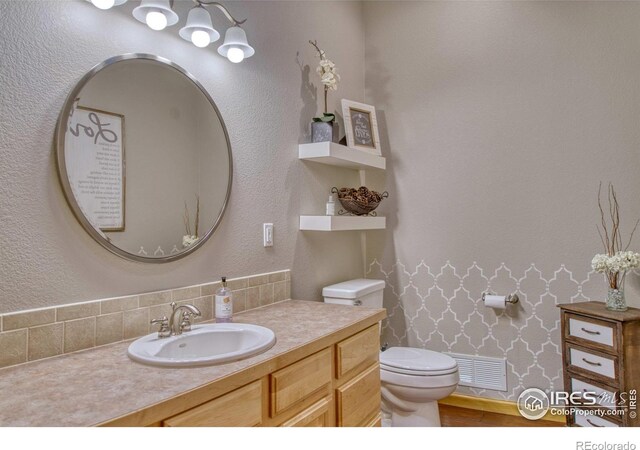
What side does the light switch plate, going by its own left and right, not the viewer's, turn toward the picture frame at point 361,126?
left

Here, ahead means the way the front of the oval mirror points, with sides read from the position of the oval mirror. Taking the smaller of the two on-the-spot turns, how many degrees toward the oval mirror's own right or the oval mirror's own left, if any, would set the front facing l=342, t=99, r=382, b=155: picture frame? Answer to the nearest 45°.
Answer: approximately 90° to the oval mirror's own left

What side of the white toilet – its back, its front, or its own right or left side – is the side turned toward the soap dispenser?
right

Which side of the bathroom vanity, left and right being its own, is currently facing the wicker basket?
left

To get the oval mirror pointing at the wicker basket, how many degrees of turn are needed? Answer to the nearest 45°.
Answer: approximately 90° to its left

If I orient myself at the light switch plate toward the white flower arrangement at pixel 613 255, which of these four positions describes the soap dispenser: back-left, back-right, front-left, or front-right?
back-right

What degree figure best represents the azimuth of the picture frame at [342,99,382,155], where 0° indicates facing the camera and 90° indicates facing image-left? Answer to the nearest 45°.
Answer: approximately 315°
